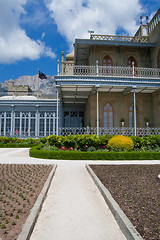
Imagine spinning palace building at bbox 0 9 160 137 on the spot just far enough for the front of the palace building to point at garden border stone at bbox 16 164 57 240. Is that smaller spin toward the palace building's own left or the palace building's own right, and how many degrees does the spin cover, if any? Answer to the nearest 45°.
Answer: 0° — it already faces it

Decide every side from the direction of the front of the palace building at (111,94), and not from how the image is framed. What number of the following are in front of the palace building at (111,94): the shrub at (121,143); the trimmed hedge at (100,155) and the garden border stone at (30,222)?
3

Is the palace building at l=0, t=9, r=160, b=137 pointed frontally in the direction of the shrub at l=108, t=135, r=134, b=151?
yes

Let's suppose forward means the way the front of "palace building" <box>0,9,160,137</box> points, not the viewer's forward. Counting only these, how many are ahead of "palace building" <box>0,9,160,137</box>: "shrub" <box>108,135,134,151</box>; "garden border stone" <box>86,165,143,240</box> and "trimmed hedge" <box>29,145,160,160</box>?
3

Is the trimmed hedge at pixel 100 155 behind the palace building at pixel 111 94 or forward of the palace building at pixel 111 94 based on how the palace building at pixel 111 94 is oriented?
forward

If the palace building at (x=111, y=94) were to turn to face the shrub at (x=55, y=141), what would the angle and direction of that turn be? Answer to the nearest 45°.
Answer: approximately 45° to its right

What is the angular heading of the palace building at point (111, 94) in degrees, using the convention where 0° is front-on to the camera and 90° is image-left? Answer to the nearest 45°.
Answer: approximately 0°

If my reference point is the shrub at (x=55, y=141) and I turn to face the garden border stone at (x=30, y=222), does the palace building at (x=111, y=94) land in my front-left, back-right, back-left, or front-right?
back-left

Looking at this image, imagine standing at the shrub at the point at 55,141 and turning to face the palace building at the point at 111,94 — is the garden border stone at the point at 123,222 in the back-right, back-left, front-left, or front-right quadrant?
back-right

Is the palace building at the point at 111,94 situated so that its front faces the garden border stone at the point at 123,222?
yes
